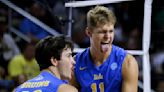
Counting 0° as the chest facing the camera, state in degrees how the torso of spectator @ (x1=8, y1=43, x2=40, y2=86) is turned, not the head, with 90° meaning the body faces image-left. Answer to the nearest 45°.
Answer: approximately 315°
